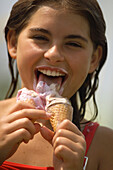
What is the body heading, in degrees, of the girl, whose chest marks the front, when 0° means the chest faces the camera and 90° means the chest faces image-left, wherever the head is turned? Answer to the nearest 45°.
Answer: approximately 0°
